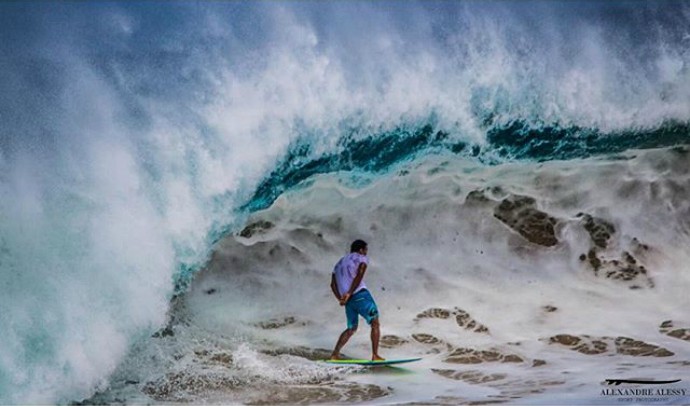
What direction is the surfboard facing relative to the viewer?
to the viewer's right

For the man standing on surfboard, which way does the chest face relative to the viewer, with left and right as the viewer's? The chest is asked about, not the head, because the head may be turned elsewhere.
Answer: facing away from the viewer and to the right of the viewer
